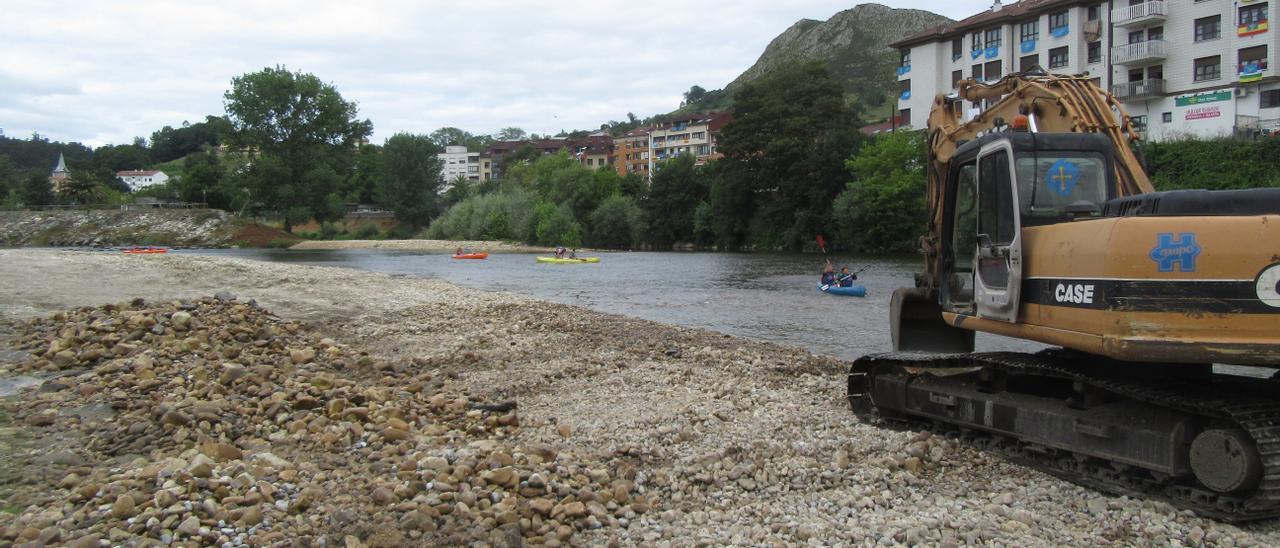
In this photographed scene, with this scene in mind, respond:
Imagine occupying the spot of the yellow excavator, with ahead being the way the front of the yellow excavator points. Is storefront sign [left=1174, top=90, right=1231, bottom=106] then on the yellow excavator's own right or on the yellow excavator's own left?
on the yellow excavator's own right

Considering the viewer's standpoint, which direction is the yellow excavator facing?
facing away from the viewer and to the left of the viewer

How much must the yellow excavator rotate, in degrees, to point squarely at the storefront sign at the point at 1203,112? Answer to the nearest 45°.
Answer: approximately 45° to its right

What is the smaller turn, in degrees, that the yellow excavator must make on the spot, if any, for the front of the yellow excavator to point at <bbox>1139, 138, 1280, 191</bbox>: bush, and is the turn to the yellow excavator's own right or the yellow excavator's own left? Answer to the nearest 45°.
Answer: approximately 45° to the yellow excavator's own right

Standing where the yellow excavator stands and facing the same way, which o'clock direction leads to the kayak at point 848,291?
The kayak is roughly at 1 o'clock from the yellow excavator.
